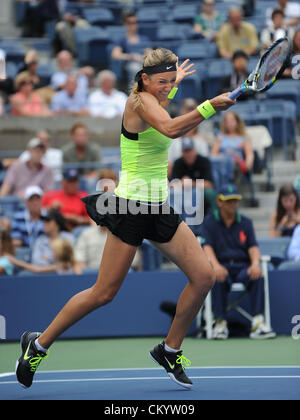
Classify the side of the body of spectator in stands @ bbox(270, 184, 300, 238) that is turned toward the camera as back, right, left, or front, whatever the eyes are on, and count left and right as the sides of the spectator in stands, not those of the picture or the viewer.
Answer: front

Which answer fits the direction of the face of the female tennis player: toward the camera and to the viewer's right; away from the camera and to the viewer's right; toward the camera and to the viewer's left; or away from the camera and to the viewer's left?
toward the camera and to the viewer's right

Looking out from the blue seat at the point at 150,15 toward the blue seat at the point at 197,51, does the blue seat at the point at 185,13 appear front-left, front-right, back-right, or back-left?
front-left

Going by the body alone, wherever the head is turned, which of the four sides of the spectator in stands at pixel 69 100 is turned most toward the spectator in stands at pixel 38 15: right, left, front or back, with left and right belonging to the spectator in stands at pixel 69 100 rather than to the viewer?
back

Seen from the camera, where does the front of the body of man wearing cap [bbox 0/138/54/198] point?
toward the camera

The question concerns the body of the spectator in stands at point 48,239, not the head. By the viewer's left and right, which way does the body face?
facing the viewer and to the left of the viewer

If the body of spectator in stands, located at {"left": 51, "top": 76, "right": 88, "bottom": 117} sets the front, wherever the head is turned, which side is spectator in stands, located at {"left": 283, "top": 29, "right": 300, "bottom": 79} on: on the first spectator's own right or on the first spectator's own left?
on the first spectator's own left

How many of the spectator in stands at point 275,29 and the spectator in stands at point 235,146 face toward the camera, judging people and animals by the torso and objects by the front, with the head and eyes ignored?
2

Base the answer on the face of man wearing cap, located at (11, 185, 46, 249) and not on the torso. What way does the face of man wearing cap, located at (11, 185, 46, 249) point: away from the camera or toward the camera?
toward the camera

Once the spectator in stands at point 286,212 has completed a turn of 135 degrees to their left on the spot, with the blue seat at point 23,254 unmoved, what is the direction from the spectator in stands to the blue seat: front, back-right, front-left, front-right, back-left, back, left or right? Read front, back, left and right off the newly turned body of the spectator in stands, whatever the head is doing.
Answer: back-left

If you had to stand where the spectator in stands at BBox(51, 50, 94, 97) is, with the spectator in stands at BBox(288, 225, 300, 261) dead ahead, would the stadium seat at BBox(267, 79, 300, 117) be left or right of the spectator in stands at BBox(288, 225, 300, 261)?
left
